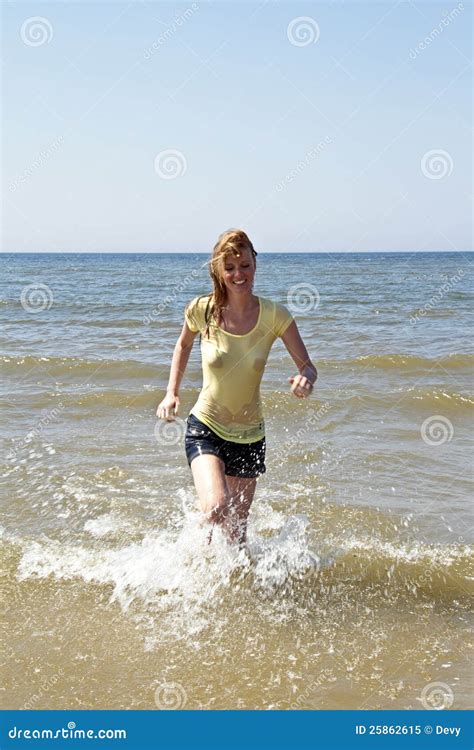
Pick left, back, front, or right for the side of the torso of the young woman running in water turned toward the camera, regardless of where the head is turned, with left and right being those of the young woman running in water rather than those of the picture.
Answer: front
